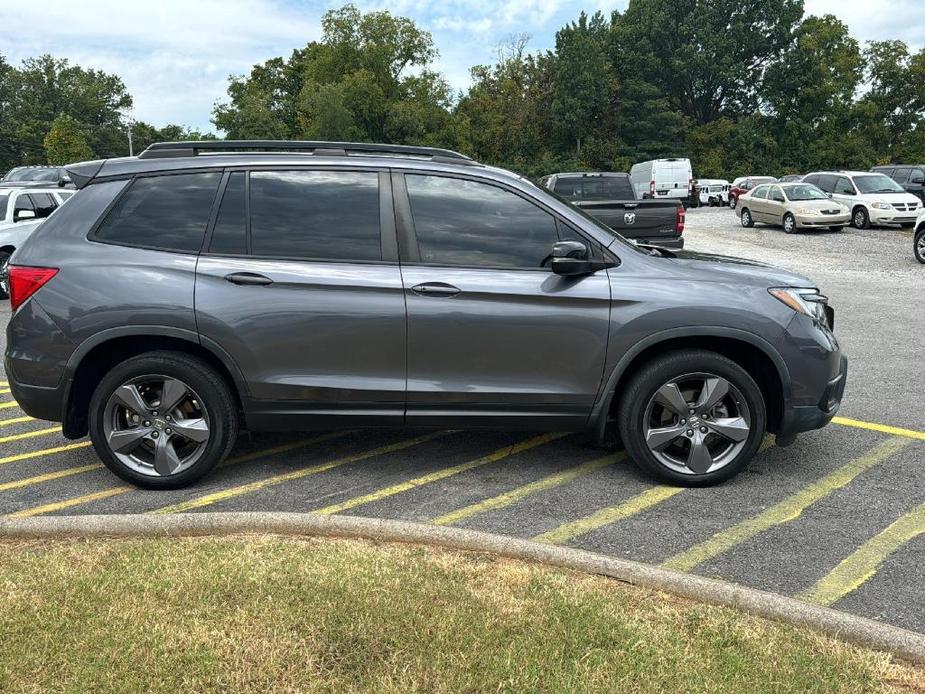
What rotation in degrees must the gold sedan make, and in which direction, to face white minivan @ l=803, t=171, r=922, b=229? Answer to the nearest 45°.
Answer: approximately 45° to its left

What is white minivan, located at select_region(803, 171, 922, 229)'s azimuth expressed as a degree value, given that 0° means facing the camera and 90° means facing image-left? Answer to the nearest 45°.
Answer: approximately 315°

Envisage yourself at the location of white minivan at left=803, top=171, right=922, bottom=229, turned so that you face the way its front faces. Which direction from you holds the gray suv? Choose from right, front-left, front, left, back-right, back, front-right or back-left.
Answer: front-right

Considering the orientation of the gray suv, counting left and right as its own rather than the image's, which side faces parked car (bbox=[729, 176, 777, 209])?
left

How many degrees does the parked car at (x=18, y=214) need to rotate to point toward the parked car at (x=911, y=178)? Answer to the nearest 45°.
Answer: approximately 135° to its left

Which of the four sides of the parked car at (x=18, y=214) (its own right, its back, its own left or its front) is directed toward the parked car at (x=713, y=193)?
back

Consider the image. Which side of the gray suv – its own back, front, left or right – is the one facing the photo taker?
right

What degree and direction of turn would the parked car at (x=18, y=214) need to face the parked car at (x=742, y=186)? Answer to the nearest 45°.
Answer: approximately 180°

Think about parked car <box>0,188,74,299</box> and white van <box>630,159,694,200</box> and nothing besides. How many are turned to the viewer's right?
0

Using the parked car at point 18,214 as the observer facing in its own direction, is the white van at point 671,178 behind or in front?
behind

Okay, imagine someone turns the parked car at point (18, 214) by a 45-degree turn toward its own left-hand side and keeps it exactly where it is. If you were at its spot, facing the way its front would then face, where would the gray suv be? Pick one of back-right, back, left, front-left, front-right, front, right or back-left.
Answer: front

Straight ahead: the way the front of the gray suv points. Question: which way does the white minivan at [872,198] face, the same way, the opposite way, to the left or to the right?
to the right

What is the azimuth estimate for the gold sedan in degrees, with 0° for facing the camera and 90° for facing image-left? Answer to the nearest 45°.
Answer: approximately 315°

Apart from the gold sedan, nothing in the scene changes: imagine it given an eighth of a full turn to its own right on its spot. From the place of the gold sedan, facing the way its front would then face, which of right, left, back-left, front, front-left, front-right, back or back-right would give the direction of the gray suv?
front
